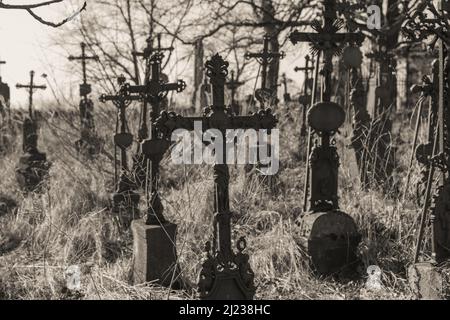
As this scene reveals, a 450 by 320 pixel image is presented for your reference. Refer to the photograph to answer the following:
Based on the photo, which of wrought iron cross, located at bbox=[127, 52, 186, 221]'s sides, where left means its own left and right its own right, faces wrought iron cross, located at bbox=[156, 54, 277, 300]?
front

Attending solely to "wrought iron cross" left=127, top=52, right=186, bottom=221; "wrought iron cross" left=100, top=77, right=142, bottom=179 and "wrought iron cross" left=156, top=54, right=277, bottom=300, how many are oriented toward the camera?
3

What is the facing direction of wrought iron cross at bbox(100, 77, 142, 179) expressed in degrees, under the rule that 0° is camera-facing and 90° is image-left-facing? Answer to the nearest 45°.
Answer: approximately 0°

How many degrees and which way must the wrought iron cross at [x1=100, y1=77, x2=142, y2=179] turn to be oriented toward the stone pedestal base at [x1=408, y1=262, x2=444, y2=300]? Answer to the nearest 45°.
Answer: approximately 45° to its left

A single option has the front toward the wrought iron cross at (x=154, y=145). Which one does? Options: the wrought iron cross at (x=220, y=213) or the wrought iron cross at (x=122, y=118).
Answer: the wrought iron cross at (x=122, y=118)

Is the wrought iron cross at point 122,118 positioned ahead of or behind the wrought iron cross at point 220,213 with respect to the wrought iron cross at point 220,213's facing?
behind

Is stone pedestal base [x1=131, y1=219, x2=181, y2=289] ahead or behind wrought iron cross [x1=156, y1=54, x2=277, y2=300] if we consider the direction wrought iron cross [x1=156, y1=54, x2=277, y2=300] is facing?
behind

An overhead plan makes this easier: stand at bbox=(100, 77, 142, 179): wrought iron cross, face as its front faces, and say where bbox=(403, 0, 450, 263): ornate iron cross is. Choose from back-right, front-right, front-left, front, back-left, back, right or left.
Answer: front-left

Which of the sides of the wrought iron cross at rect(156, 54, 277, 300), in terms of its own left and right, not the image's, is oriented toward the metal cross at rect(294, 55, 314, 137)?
back

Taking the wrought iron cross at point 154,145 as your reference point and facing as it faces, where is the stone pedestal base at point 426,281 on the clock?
The stone pedestal base is roughly at 10 o'clock from the wrought iron cross.

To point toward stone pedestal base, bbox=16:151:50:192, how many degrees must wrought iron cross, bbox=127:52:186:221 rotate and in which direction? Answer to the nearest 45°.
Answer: approximately 135° to its right
